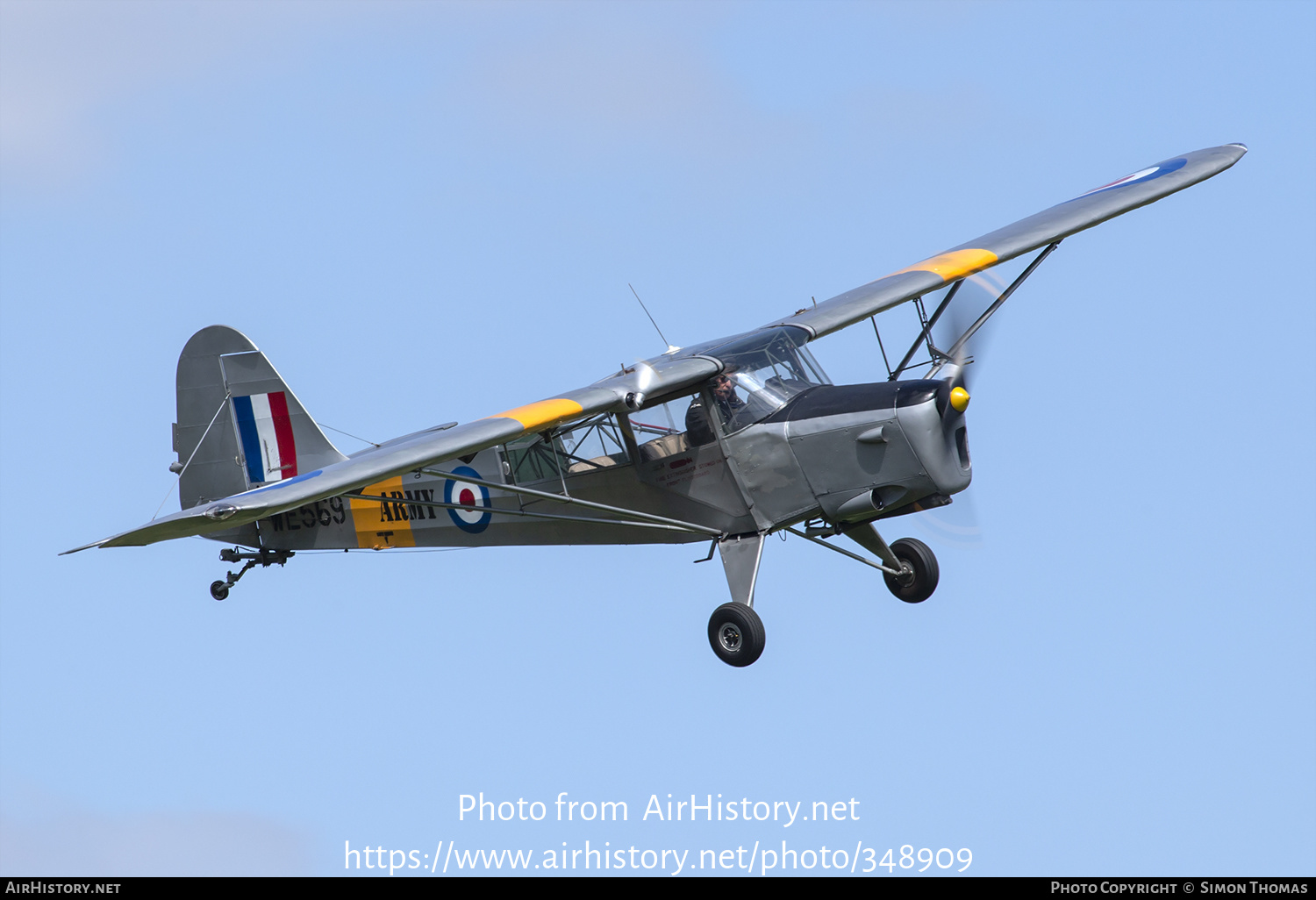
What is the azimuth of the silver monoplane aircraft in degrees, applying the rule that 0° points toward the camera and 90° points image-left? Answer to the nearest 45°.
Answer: approximately 315°

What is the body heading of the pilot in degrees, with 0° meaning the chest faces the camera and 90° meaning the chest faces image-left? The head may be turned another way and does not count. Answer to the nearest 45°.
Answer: approximately 315°
